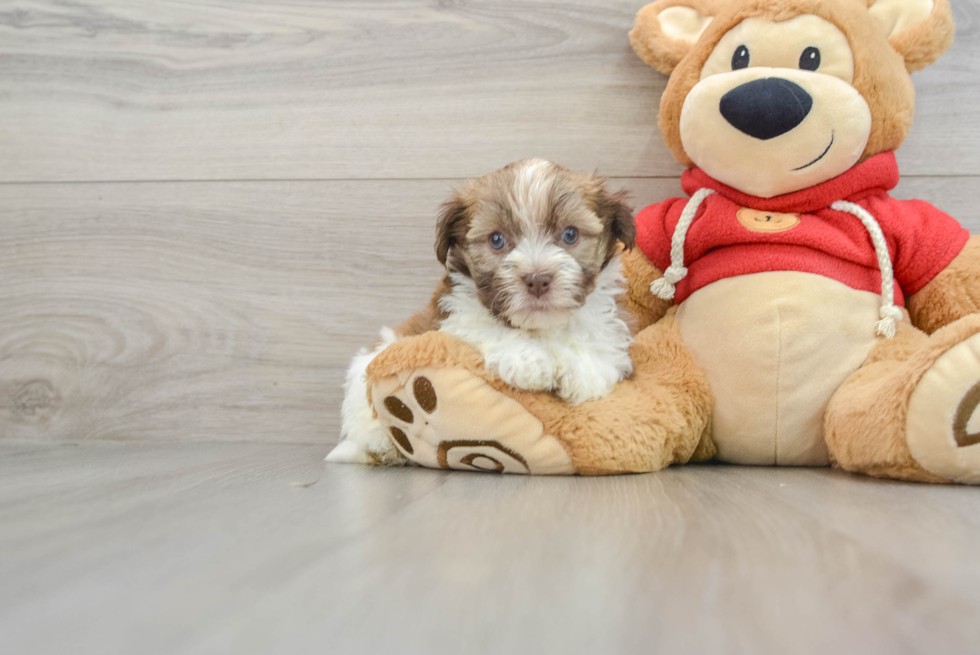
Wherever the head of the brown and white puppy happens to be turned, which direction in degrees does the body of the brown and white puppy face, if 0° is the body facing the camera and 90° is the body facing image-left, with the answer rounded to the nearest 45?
approximately 315°

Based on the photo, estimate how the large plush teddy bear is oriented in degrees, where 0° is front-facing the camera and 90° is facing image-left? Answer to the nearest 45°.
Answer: approximately 0°
